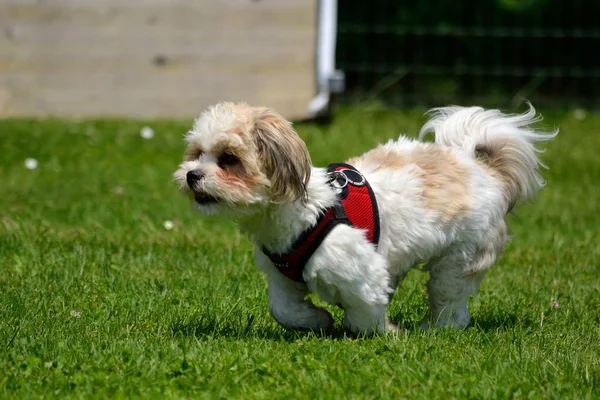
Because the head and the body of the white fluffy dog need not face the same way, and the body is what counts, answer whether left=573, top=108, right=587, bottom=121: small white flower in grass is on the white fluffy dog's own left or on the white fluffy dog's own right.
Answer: on the white fluffy dog's own right

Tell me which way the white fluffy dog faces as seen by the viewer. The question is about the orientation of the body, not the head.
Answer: to the viewer's left

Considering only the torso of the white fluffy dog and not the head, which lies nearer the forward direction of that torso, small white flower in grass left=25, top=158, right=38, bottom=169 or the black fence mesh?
the small white flower in grass

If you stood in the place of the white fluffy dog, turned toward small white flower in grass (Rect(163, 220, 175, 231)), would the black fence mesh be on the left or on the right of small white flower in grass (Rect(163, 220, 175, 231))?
right

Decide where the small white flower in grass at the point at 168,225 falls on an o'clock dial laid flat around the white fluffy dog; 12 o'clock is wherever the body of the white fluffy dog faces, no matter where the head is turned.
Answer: The small white flower in grass is roughly at 2 o'clock from the white fluffy dog.

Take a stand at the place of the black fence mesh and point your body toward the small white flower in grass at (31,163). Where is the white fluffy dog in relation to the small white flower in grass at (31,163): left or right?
left

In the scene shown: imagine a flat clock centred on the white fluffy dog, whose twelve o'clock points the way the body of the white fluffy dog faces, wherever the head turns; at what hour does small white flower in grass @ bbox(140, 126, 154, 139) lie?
The small white flower in grass is roughly at 2 o'clock from the white fluffy dog.

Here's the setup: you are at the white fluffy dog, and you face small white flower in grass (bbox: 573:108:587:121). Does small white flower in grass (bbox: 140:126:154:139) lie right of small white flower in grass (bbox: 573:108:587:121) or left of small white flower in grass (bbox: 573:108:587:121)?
left

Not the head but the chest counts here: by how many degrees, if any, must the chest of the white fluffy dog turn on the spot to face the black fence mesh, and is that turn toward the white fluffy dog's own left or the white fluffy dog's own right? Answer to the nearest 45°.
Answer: approximately 90° to the white fluffy dog's own right

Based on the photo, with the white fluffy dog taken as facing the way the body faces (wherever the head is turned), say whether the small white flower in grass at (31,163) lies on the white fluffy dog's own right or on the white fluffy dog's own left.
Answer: on the white fluffy dog's own right
